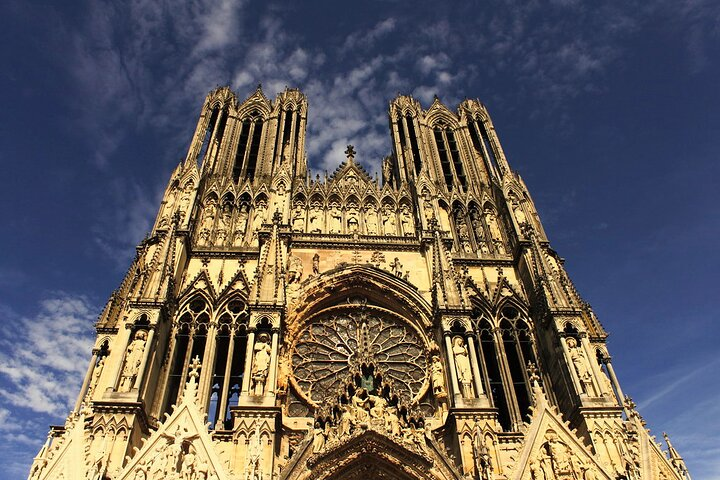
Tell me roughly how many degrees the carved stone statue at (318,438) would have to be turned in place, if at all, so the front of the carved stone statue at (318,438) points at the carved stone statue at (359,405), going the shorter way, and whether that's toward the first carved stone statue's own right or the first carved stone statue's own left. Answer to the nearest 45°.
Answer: approximately 90° to the first carved stone statue's own left

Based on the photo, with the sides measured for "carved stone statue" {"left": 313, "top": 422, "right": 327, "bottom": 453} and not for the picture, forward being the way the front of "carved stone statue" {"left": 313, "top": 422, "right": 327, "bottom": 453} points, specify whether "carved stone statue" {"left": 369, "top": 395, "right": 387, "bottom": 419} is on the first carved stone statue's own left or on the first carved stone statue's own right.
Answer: on the first carved stone statue's own left

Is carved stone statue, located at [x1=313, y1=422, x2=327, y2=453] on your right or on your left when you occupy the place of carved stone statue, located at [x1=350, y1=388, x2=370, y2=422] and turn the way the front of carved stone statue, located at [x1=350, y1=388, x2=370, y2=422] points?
on your right

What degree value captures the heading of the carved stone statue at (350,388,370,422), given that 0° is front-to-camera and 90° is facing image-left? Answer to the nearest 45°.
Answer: approximately 315°

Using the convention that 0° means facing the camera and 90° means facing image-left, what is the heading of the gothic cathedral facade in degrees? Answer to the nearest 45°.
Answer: approximately 0°
